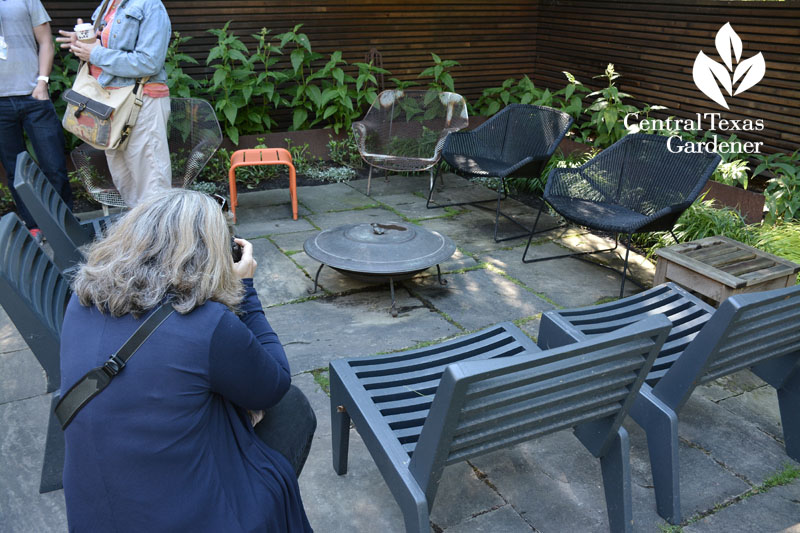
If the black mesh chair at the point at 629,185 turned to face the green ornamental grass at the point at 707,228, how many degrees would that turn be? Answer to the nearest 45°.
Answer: approximately 180°

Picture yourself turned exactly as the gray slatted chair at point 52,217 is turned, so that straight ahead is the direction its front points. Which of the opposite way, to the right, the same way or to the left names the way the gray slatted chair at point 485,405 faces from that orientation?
to the left

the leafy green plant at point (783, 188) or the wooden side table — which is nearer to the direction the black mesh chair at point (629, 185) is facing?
the wooden side table

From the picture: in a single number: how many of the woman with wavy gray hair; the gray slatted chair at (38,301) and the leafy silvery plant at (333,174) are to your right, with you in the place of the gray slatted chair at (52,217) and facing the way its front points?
2

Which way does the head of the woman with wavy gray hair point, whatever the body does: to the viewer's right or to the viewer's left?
to the viewer's right

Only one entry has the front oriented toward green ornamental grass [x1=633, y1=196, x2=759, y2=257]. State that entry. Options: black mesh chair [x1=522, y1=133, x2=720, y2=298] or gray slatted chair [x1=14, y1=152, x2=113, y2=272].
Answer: the gray slatted chair

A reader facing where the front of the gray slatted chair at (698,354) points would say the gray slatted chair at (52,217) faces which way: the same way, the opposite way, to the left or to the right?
to the right

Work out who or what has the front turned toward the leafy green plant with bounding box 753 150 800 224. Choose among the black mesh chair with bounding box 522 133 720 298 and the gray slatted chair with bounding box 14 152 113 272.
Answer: the gray slatted chair

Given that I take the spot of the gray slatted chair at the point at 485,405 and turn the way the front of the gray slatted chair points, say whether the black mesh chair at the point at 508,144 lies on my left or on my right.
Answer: on my right

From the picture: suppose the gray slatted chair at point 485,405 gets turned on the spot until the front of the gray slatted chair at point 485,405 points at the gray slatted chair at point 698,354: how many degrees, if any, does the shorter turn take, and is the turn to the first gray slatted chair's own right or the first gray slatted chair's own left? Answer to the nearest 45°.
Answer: approximately 90° to the first gray slatted chair's own right

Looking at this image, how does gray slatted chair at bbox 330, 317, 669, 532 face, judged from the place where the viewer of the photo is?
facing away from the viewer and to the left of the viewer

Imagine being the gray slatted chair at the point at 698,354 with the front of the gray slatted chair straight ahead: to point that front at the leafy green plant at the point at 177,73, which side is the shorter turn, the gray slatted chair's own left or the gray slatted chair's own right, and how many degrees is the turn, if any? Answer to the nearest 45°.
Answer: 0° — it already faces it

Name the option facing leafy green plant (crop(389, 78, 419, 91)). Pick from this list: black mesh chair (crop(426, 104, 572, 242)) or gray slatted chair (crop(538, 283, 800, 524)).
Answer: the gray slatted chair

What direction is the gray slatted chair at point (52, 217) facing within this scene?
to the viewer's right

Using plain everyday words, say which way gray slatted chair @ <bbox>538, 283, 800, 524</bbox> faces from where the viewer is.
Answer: facing away from the viewer and to the left of the viewer

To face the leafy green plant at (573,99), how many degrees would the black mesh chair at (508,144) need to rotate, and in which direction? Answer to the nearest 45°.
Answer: approximately 180°
